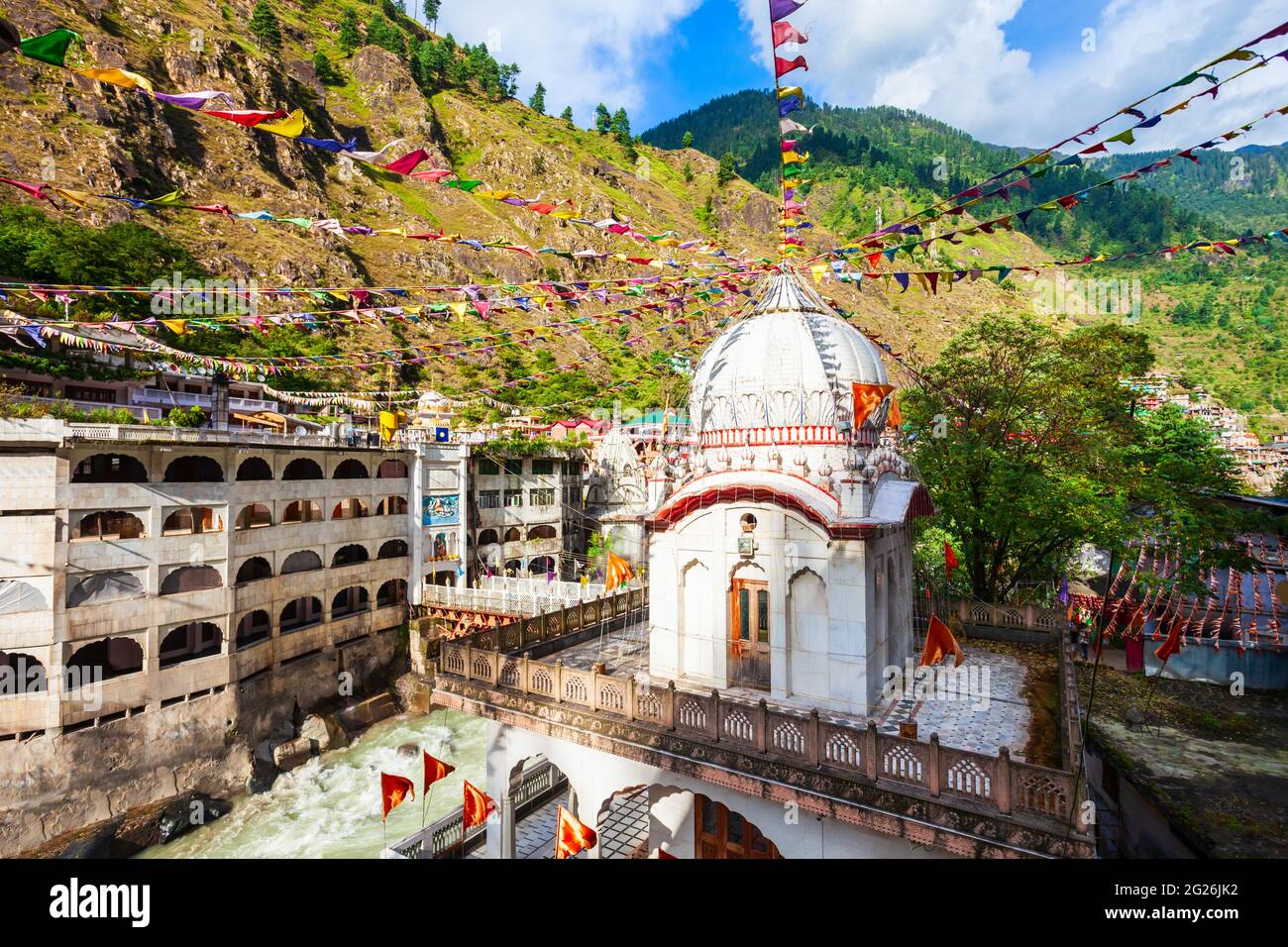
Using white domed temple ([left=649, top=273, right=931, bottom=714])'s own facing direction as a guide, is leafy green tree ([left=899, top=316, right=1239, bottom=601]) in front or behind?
behind

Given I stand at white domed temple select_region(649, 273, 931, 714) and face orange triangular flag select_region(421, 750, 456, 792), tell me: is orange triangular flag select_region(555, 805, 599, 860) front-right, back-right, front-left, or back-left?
front-left

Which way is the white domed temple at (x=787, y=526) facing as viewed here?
toward the camera

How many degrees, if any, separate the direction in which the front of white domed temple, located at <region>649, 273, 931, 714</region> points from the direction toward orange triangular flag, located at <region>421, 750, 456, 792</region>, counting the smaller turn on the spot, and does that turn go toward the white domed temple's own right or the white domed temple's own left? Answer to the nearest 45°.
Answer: approximately 45° to the white domed temple's own right

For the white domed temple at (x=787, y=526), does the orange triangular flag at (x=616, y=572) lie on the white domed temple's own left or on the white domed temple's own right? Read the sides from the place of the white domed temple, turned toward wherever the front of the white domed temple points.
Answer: on the white domed temple's own right
